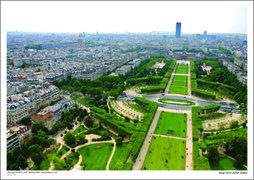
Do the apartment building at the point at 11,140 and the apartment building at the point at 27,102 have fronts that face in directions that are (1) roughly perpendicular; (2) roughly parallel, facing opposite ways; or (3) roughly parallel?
roughly parallel

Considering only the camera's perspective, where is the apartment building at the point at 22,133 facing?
facing the viewer and to the right of the viewer

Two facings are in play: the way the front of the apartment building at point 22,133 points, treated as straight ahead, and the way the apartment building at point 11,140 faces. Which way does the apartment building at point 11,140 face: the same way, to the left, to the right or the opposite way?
the same way

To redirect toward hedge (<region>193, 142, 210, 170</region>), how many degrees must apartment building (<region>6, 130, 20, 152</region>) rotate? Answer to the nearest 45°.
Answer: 0° — it already faces it

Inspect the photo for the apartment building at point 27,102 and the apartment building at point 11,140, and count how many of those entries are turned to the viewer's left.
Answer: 0

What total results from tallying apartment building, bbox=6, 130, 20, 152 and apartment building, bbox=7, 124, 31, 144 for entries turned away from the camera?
0

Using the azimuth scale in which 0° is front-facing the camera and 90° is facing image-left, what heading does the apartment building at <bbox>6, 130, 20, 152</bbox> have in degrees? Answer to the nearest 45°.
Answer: approximately 315°

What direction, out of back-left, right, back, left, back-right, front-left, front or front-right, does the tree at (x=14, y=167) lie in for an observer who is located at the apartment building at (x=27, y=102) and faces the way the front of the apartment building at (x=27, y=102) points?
front-right

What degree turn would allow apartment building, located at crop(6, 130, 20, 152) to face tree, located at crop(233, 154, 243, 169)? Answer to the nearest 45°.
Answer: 0° — it already faces it
